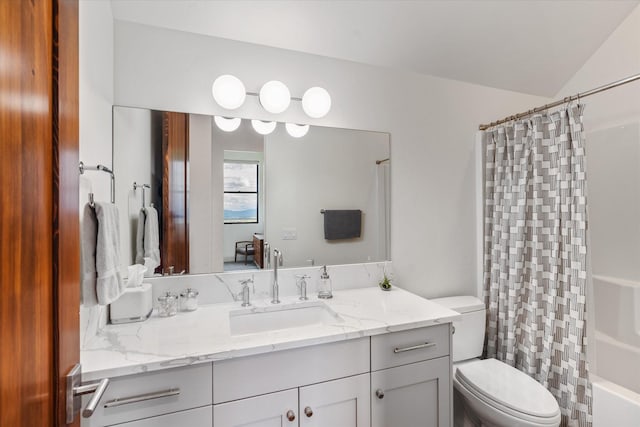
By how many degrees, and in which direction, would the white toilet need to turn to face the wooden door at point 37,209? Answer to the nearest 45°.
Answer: approximately 45° to its right

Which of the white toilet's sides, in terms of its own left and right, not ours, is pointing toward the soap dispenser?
right

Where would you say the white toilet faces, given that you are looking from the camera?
facing the viewer and to the right of the viewer

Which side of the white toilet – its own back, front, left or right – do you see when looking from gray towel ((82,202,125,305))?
right

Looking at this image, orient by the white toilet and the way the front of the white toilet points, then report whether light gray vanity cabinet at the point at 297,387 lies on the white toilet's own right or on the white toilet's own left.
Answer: on the white toilet's own right
